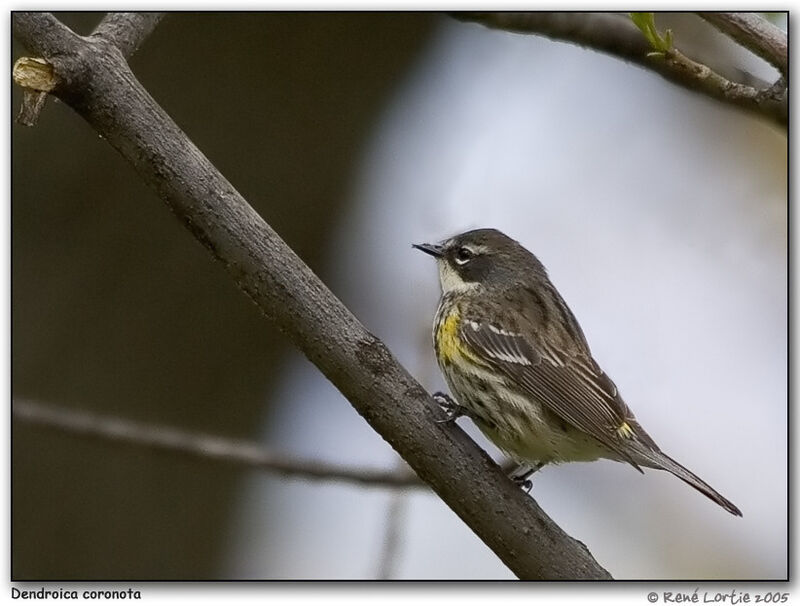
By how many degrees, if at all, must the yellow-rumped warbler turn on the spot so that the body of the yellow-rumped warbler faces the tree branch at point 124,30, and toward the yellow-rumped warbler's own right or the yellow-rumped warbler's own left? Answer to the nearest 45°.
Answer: approximately 45° to the yellow-rumped warbler's own left

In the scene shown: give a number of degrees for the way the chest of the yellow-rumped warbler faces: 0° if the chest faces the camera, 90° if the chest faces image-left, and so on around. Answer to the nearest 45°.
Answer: approximately 90°
